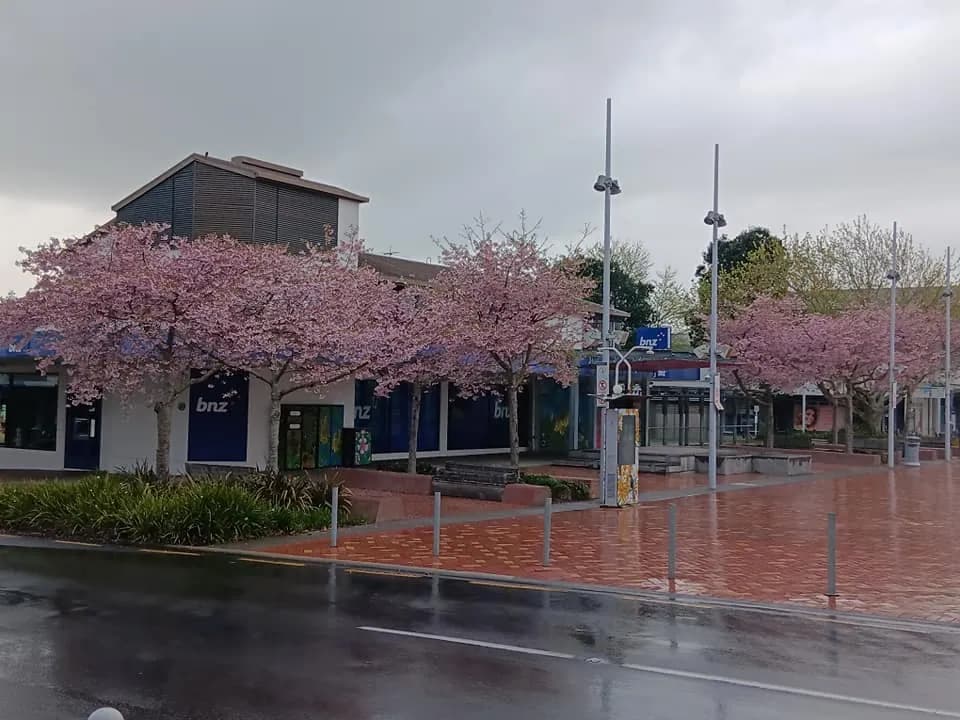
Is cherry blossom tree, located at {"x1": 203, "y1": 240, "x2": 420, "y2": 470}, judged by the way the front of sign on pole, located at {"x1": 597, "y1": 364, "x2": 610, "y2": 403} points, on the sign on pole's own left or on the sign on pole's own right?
on the sign on pole's own right

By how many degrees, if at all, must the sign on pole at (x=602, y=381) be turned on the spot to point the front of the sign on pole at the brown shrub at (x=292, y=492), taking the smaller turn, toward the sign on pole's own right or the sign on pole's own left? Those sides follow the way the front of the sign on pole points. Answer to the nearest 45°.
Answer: approximately 45° to the sign on pole's own right

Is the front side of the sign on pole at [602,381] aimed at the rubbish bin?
no

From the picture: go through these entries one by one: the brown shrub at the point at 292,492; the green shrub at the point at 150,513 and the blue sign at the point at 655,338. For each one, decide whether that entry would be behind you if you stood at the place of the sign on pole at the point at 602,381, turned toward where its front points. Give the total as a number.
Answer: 1

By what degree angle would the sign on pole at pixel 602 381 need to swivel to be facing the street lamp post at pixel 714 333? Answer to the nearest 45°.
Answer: approximately 135° to its left

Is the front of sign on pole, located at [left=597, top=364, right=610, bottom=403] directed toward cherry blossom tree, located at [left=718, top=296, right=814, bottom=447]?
no

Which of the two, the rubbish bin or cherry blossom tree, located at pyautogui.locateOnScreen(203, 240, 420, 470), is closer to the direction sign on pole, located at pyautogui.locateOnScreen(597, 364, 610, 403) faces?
the cherry blossom tree

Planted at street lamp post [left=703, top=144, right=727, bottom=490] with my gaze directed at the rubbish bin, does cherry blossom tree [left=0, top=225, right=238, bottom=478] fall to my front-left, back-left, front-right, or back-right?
back-left

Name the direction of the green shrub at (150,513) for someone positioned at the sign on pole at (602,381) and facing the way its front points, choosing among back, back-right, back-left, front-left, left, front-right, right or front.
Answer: front-right

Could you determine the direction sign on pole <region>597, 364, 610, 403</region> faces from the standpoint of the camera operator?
facing the viewer

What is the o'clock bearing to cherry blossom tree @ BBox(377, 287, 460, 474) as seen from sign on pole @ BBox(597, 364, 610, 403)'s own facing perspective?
The cherry blossom tree is roughly at 4 o'clock from the sign on pole.

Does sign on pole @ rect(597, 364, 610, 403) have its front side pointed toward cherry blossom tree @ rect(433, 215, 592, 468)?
no

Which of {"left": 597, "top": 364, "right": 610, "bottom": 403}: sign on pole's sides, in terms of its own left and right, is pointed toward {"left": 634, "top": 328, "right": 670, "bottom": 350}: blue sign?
back

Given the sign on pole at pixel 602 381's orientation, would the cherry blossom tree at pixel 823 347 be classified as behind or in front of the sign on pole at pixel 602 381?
behind
